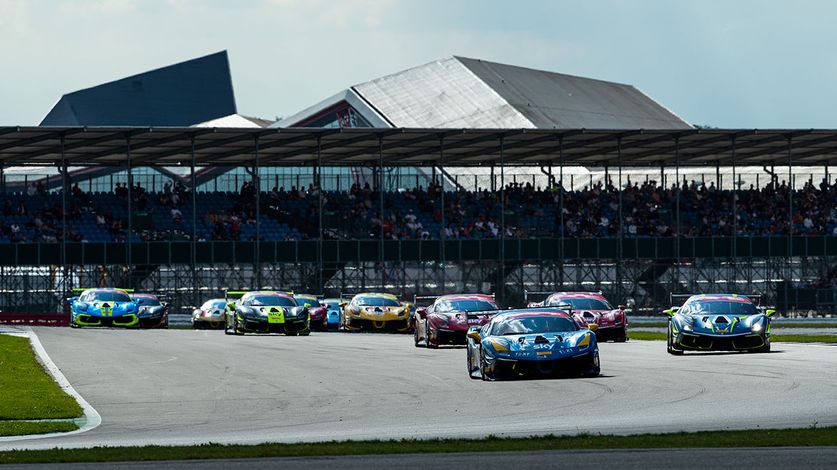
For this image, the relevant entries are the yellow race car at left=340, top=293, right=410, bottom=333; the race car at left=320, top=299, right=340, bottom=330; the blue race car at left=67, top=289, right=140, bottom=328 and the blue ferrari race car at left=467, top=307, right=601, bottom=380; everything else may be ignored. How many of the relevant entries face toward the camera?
4

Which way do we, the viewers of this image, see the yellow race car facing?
facing the viewer

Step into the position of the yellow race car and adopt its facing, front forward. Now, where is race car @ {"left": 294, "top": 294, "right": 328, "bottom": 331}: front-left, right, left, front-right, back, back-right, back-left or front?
back-right

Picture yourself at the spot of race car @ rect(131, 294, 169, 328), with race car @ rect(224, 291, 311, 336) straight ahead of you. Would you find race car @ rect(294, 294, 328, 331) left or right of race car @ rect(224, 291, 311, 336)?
left

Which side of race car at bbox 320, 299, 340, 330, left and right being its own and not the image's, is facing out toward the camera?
front

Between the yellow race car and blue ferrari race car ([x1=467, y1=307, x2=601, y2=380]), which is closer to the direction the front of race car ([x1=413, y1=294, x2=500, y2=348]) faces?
the blue ferrari race car

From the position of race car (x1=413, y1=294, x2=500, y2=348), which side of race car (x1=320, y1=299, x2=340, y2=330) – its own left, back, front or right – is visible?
front

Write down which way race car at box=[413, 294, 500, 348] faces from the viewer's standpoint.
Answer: facing the viewer and to the right of the viewer

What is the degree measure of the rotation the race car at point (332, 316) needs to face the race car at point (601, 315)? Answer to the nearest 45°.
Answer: approximately 45° to its left
